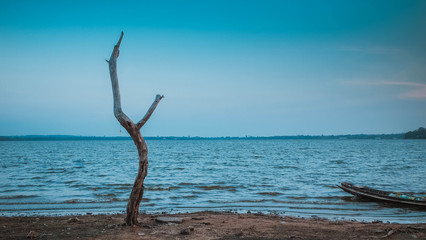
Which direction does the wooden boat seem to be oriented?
to the viewer's left

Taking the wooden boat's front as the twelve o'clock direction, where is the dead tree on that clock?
The dead tree is roughly at 10 o'clock from the wooden boat.
